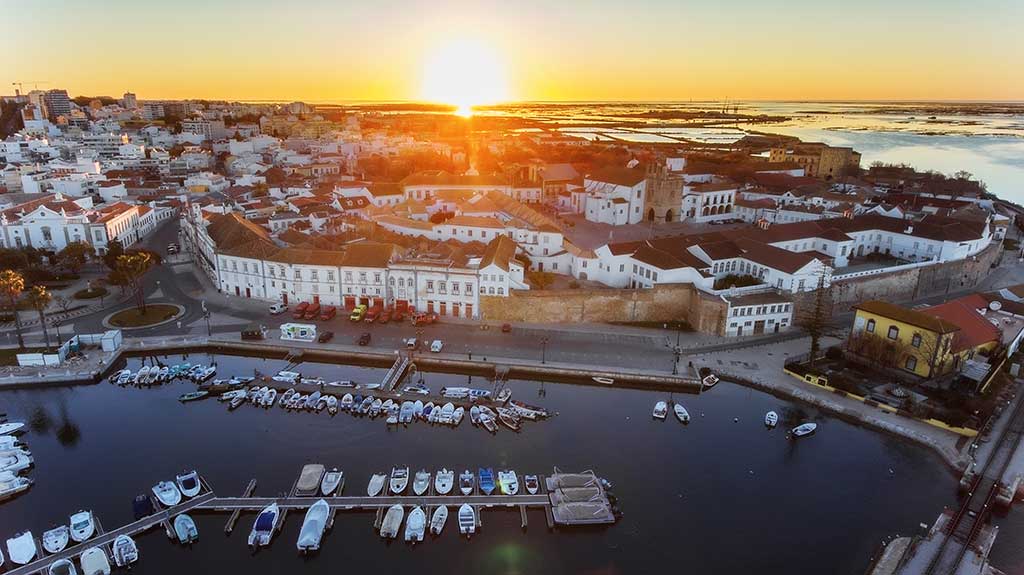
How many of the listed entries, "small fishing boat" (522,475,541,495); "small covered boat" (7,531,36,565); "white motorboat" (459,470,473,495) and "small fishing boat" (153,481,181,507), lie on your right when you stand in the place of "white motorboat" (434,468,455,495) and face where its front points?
2

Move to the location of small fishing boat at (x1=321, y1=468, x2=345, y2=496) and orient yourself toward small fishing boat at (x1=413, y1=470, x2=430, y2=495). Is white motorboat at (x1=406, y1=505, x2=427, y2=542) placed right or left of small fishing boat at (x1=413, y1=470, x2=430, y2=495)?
right

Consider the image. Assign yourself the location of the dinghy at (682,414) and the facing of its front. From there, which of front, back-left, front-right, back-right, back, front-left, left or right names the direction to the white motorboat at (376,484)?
left

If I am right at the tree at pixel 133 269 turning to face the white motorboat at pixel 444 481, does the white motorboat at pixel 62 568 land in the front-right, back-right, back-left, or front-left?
front-right
